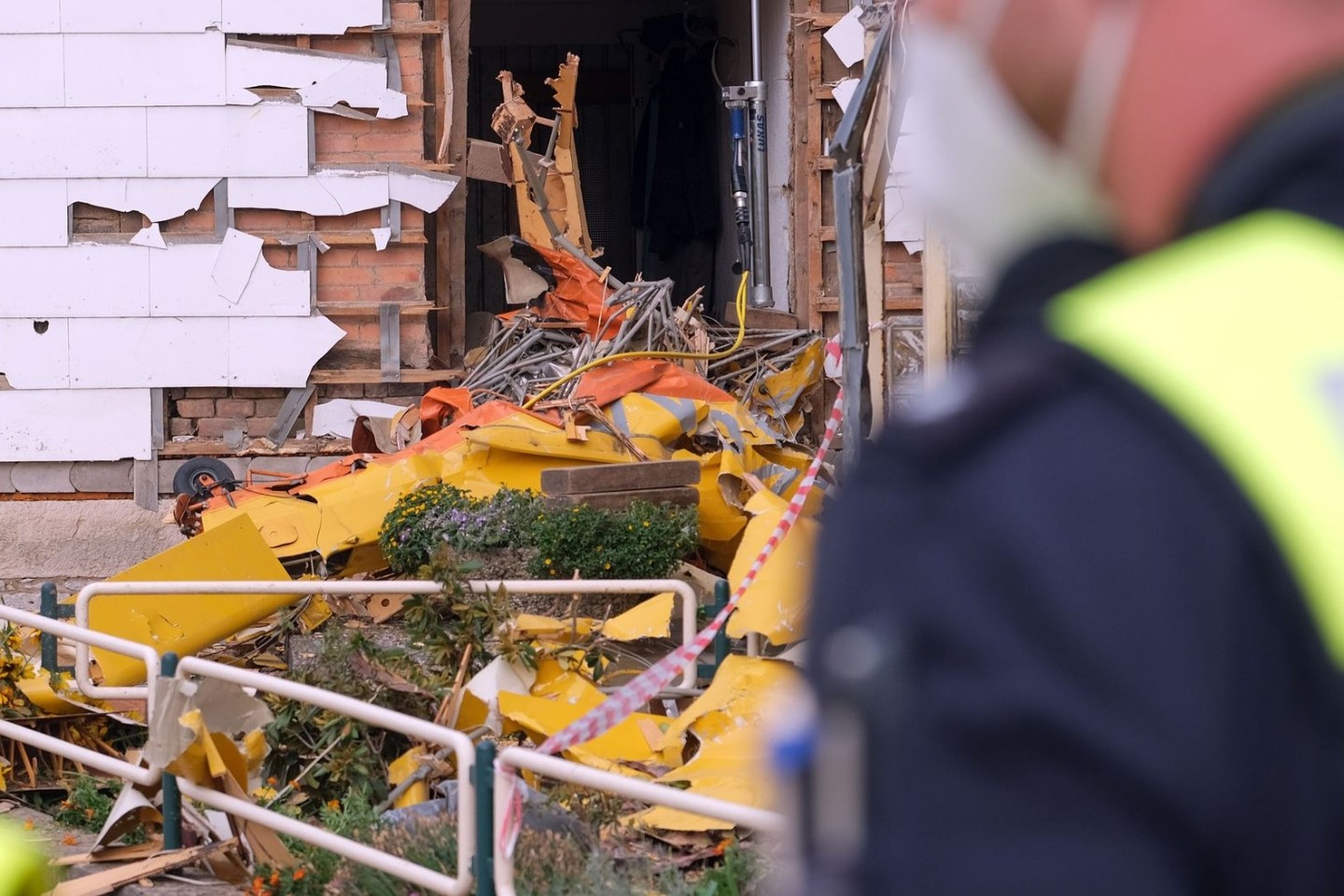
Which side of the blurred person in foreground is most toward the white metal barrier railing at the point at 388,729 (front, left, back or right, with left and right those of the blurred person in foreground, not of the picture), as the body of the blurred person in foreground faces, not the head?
front

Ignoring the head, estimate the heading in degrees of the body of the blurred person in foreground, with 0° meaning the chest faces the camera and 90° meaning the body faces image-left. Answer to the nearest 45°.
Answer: approximately 135°

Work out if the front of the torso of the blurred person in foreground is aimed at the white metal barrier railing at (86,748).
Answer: yes

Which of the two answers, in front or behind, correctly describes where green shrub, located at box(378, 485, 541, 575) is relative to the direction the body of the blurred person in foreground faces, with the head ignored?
in front

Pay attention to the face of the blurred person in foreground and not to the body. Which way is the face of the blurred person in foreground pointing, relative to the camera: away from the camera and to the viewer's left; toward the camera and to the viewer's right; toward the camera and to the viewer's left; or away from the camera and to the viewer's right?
away from the camera and to the viewer's left

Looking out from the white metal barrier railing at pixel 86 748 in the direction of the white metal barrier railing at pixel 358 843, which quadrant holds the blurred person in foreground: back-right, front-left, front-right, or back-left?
front-right

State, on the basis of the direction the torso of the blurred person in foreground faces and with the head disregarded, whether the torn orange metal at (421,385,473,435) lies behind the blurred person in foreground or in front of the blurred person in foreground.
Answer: in front

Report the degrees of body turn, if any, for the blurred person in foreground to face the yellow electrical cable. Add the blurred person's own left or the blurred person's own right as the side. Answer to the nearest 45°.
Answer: approximately 45° to the blurred person's own right

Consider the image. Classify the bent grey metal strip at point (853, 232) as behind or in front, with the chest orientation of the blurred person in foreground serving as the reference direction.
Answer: in front

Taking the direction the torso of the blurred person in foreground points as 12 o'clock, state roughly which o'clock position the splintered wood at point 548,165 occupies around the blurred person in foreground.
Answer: The splintered wood is roughly at 1 o'clock from the blurred person in foreground.
